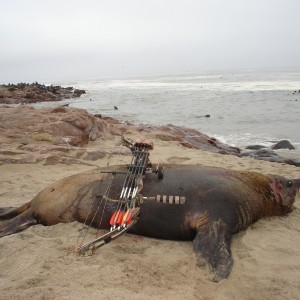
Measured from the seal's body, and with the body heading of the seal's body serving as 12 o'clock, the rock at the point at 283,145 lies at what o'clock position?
The rock is roughly at 10 o'clock from the seal's body.

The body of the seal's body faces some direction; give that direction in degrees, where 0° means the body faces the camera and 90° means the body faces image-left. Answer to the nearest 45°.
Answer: approximately 270°
